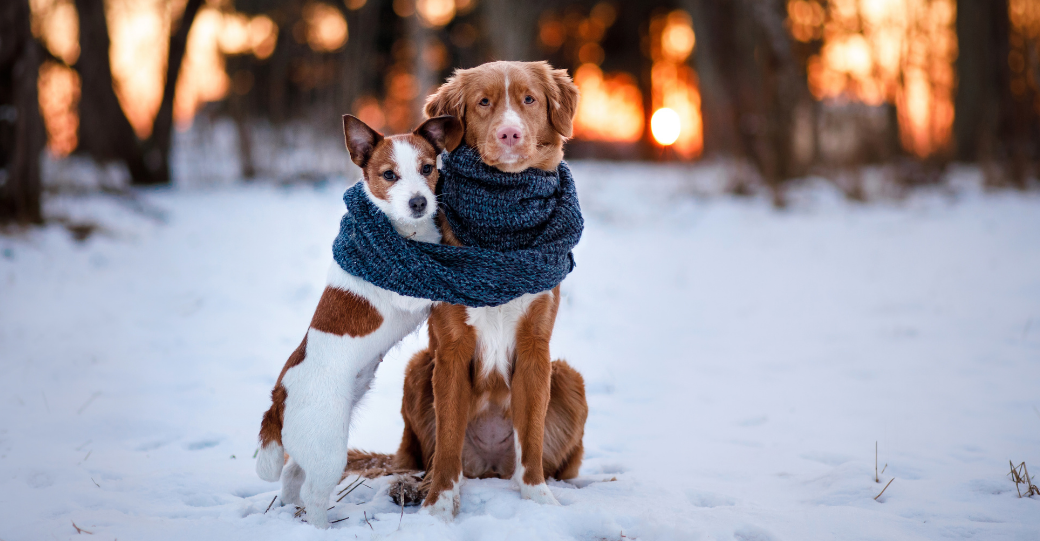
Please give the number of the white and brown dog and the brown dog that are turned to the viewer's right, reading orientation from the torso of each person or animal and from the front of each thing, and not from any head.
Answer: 1

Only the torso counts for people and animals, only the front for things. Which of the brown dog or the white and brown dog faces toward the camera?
the brown dog

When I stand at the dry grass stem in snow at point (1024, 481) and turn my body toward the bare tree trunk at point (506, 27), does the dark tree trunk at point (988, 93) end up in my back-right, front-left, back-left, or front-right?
front-right

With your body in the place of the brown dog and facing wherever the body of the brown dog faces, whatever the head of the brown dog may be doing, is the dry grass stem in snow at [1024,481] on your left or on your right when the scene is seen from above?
on your left

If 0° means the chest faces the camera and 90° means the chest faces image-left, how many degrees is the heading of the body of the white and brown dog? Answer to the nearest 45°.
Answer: approximately 270°

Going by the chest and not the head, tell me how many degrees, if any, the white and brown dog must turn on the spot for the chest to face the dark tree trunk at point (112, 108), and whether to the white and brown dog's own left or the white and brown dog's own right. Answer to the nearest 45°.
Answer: approximately 90° to the white and brown dog's own left

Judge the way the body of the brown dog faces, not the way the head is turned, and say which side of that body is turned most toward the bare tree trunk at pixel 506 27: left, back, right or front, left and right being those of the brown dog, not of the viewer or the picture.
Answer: back

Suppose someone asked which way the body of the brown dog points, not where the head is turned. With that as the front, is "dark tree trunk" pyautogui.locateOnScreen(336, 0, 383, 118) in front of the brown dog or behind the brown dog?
behind

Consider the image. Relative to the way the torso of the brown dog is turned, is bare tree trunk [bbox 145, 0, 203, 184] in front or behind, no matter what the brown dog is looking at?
behind

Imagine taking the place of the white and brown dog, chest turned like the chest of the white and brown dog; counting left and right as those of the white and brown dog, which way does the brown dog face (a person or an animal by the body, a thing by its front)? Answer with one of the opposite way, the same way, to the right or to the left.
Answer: to the right

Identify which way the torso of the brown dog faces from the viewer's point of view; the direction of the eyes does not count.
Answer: toward the camera
